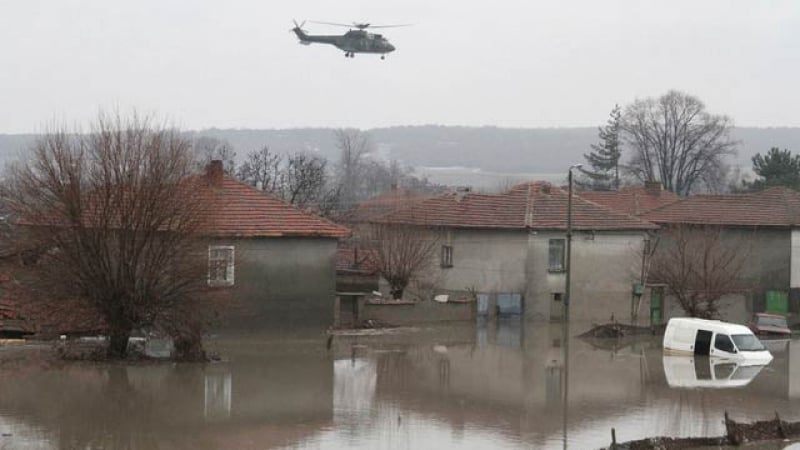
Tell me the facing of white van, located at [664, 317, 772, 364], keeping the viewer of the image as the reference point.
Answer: facing the viewer and to the right of the viewer

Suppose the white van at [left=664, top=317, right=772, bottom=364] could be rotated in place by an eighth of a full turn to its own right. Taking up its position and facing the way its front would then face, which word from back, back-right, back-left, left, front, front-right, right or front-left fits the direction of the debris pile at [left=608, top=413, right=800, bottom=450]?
front

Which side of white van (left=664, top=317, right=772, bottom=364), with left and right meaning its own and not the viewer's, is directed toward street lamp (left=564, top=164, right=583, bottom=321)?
back

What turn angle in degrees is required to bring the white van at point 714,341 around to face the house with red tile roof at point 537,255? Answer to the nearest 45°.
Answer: approximately 180°

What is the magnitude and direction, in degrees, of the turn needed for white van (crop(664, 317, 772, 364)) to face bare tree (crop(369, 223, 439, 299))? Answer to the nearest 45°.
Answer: approximately 180°

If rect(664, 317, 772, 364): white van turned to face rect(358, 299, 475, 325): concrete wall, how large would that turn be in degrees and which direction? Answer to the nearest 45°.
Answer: approximately 135° to its right

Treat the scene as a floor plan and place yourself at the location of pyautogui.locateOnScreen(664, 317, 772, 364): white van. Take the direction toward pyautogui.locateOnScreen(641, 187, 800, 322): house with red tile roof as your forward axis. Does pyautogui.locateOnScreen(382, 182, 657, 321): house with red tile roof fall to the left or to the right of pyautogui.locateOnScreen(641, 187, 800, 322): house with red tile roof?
left

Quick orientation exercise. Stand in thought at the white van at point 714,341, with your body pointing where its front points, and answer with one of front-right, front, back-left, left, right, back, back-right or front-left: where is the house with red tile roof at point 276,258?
back-right

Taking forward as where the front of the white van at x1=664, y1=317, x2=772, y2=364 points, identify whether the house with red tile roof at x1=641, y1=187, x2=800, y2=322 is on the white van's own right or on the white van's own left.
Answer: on the white van's own left

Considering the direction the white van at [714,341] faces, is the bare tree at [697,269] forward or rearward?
rearward
